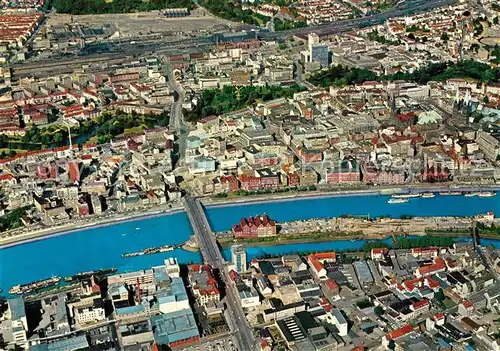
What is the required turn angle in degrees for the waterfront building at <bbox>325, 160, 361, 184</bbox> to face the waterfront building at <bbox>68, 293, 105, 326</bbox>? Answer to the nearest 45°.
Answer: approximately 45° to its right

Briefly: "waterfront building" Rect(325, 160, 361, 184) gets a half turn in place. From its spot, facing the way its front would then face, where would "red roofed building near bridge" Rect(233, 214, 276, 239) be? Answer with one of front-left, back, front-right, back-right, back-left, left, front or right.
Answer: back-left

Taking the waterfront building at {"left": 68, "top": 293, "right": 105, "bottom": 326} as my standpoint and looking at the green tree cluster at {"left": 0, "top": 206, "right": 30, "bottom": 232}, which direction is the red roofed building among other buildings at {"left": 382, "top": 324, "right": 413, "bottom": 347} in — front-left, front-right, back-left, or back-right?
back-right

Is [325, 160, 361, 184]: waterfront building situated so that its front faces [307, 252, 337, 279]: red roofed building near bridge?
yes

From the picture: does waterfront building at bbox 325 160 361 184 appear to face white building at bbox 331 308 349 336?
yes

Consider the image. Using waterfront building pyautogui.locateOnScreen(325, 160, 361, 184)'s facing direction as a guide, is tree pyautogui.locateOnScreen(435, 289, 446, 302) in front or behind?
in front

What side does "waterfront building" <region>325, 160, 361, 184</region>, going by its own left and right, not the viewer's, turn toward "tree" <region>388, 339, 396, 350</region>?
front

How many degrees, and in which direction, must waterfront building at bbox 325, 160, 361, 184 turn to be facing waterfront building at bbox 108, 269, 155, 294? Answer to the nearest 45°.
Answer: approximately 45° to its right

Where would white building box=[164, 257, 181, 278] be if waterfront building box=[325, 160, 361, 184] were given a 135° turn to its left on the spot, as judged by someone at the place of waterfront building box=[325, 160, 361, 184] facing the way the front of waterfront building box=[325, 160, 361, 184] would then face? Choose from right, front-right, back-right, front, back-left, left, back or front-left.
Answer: back

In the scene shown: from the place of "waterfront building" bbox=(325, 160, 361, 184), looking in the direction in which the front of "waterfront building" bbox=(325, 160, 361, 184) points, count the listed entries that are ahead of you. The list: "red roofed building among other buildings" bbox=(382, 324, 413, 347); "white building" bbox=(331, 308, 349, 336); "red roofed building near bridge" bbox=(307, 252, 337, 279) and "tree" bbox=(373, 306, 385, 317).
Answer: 4

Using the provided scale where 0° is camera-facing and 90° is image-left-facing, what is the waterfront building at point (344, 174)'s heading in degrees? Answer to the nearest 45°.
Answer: approximately 0°

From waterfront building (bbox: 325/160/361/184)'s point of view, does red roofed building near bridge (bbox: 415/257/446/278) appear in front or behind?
in front
